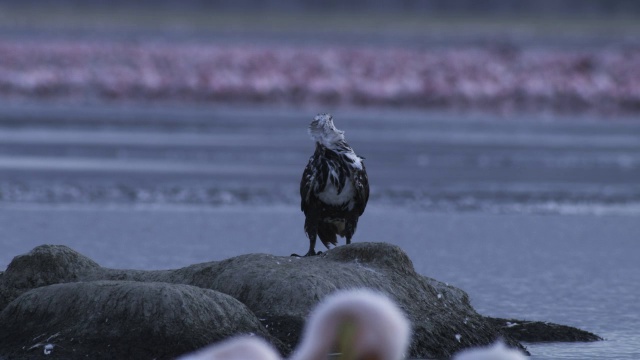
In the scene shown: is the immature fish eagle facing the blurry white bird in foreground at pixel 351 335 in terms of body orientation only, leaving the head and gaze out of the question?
yes

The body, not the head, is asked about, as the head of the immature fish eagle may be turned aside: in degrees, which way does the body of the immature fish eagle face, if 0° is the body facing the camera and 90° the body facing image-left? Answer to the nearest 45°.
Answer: approximately 0°
